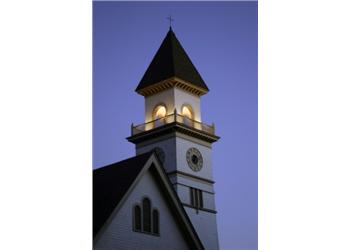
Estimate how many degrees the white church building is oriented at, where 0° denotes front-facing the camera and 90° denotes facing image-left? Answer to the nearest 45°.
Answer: approximately 315°
